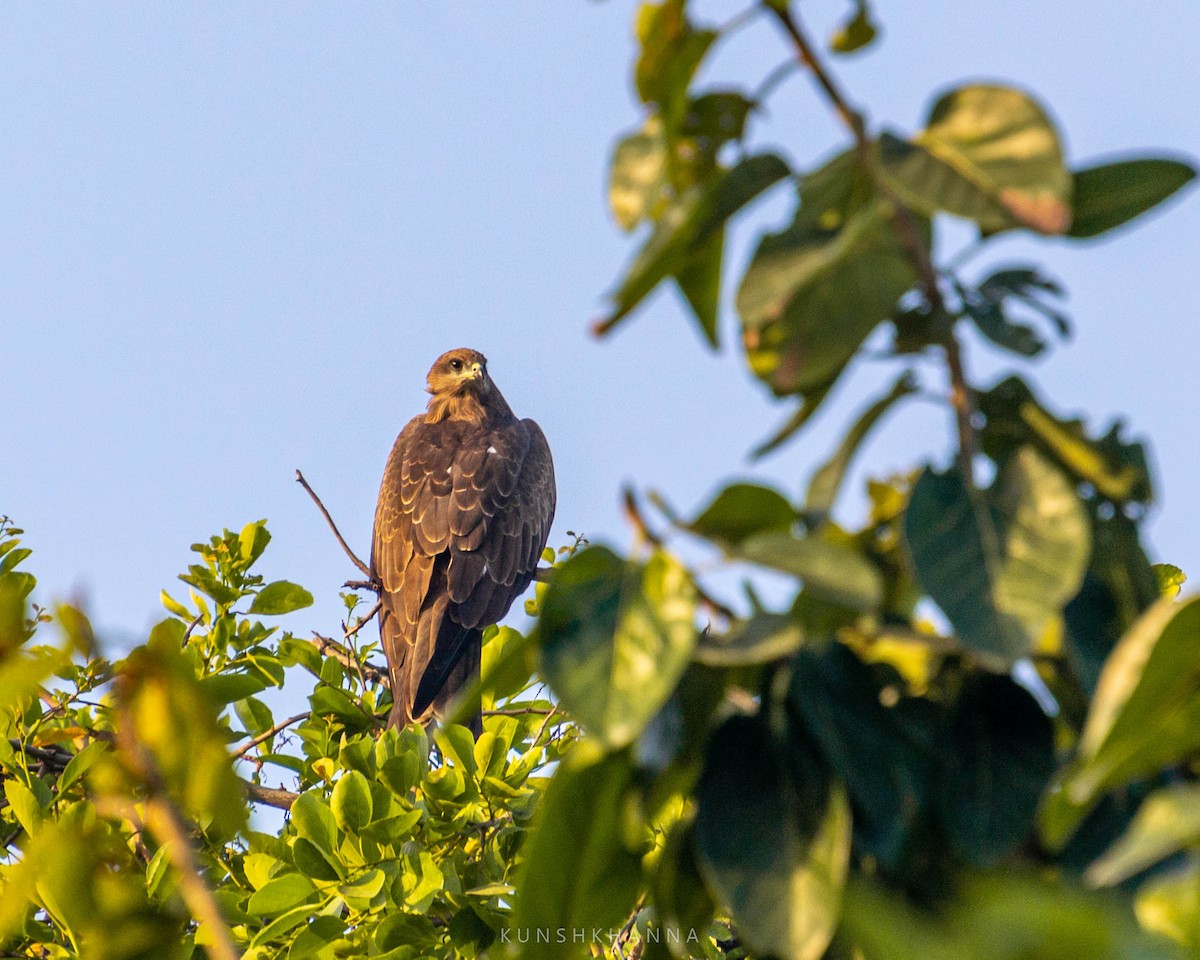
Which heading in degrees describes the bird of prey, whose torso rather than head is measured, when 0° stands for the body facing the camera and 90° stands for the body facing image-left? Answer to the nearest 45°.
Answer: approximately 180°

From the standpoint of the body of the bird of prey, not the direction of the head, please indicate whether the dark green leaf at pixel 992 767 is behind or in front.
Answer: behind

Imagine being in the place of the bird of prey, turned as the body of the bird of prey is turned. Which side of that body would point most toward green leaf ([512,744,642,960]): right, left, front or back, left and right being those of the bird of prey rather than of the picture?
back

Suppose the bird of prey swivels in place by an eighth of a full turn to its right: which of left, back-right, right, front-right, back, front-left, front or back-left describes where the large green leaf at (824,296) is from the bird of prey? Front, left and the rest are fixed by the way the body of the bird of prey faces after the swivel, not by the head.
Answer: back-right

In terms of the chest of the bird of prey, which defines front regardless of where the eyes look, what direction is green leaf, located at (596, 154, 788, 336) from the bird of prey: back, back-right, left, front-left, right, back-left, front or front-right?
back

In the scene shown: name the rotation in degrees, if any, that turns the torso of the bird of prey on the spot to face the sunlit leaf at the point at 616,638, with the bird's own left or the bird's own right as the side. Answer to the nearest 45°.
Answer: approximately 180°

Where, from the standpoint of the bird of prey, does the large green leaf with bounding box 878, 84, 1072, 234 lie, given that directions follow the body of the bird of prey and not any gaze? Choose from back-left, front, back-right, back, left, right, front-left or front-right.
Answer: back

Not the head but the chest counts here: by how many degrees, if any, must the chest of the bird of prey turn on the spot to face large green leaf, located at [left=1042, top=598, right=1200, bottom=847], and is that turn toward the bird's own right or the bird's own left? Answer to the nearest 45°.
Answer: approximately 180°

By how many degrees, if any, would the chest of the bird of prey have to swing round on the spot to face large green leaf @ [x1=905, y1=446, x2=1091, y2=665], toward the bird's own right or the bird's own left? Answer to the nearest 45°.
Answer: approximately 180°
